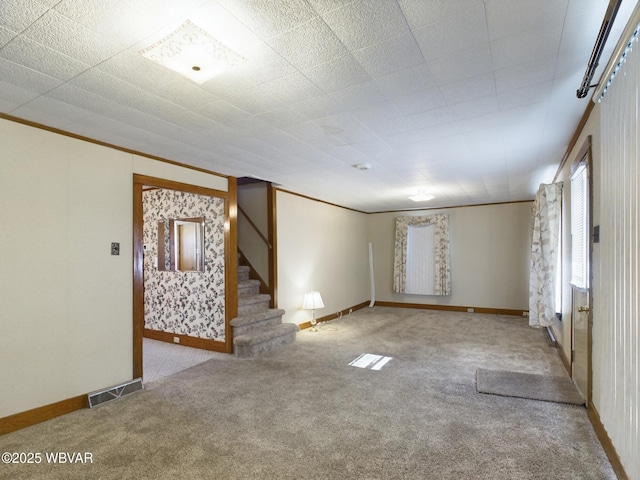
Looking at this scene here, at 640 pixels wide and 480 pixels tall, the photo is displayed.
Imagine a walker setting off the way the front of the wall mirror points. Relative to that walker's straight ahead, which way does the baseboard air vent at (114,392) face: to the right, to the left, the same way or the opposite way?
to the left

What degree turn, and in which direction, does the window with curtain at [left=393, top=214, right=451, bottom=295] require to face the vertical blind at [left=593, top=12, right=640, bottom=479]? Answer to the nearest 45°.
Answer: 0° — it already faces it

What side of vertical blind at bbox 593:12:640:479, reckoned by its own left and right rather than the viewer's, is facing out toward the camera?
left

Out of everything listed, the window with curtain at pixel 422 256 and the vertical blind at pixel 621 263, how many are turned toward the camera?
1

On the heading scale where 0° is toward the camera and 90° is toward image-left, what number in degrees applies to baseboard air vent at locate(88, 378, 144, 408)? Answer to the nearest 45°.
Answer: approximately 315°
